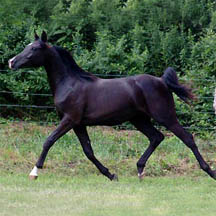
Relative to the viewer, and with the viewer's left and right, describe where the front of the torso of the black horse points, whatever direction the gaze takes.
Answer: facing to the left of the viewer
